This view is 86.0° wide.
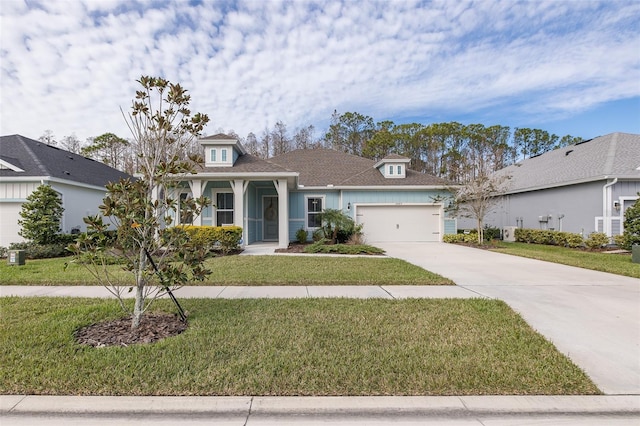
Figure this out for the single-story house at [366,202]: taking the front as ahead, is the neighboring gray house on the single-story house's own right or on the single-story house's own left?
on the single-story house's own left

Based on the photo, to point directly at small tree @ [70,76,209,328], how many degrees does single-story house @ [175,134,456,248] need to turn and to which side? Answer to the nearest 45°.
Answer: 0° — it already faces it

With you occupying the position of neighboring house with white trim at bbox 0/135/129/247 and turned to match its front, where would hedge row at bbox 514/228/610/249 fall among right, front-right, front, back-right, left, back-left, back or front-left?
left

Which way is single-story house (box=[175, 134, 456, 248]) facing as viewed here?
toward the camera

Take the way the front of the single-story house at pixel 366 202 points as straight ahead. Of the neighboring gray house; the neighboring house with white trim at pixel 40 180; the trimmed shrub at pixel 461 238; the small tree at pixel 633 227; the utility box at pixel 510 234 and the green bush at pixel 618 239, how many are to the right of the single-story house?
1

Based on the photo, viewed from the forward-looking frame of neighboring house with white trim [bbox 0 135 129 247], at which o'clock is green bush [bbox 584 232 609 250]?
The green bush is roughly at 9 o'clock from the neighboring house with white trim.

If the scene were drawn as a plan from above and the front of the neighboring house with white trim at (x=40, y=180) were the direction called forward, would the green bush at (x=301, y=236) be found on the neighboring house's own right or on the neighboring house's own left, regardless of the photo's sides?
on the neighboring house's own left

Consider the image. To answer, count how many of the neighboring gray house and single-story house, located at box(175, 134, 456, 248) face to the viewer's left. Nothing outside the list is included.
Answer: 0

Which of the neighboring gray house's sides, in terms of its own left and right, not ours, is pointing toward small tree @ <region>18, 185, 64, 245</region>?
right

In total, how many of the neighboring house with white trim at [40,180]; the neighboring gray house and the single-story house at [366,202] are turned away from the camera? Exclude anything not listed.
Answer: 0

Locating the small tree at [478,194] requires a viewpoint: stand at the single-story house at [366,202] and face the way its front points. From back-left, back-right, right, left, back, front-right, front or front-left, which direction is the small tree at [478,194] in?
left

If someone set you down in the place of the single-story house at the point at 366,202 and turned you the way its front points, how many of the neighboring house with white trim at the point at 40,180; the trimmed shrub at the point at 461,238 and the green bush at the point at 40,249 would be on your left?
1

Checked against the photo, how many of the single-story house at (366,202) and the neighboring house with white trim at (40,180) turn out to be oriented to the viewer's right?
0

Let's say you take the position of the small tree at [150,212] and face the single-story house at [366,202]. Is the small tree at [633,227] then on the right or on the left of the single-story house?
right

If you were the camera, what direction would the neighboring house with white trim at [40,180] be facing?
facing the viewer and to the left of the viewer

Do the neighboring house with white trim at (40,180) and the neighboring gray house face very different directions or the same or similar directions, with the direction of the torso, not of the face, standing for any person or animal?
same or similar directions

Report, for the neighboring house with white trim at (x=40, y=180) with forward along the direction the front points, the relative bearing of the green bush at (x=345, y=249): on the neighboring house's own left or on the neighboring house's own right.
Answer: on the neighboring house's own left

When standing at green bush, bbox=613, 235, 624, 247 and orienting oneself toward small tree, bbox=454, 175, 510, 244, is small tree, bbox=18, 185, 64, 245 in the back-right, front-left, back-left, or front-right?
front-left
